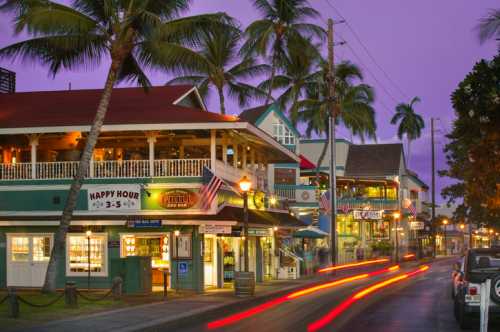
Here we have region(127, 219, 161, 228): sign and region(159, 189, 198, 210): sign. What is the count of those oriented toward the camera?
2

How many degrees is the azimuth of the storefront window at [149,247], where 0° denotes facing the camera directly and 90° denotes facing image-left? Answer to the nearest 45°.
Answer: approximately 0°

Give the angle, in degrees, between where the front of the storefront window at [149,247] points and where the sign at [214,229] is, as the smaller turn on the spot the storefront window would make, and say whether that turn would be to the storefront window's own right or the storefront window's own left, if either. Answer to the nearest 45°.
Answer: approximately 45° to the storefront window's own left

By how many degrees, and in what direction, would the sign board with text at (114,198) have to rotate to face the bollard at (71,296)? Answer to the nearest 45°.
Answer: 0° — it already faces it
